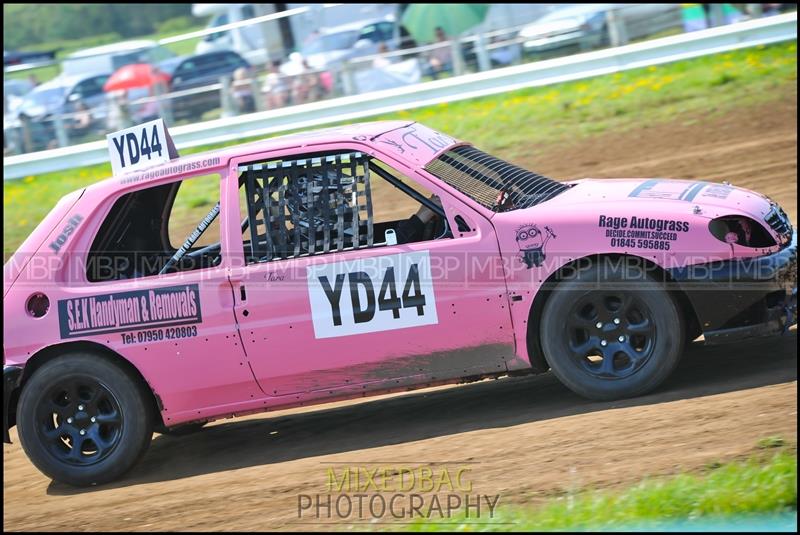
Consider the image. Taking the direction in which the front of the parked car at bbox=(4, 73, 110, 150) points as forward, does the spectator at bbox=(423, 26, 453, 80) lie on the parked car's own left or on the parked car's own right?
on the parked car's own left

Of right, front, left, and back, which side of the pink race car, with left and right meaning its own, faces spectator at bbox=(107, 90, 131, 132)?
left

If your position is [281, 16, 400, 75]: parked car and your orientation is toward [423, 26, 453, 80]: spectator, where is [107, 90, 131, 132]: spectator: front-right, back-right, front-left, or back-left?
back-right

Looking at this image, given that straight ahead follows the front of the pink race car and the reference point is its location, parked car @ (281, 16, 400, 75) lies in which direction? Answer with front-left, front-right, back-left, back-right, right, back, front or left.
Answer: left

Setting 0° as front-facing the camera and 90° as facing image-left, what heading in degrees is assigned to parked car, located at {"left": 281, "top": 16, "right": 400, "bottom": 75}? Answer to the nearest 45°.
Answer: approximately 45°

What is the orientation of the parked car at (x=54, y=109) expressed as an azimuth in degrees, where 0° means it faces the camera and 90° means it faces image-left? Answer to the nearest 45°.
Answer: approximately 45°

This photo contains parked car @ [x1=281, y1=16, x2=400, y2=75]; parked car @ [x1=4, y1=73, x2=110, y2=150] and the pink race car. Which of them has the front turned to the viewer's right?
the pink race car

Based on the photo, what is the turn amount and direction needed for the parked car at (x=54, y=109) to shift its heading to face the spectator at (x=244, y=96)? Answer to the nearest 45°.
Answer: approximately 90° to its left

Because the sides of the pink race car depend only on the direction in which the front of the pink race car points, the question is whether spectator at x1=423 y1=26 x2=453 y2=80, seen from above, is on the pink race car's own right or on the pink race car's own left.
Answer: on the pink race car's own left

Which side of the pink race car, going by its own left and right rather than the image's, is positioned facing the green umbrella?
left

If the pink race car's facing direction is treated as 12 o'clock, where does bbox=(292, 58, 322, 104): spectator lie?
The spectator is roughly at 9 o'clock from the pink race car.

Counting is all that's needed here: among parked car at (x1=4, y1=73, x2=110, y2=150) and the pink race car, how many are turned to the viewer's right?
1

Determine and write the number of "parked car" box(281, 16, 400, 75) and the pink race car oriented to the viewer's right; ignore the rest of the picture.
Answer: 1

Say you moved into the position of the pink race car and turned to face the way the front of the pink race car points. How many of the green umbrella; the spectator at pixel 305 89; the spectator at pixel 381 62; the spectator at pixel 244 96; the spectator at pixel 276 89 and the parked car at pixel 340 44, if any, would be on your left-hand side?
6

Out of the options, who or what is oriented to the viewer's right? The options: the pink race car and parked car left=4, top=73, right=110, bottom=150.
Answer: the pink race car

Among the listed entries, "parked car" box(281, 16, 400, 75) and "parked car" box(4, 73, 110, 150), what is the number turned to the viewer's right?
0

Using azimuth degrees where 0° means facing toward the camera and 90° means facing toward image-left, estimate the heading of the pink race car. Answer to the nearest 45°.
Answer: approximately 270°
